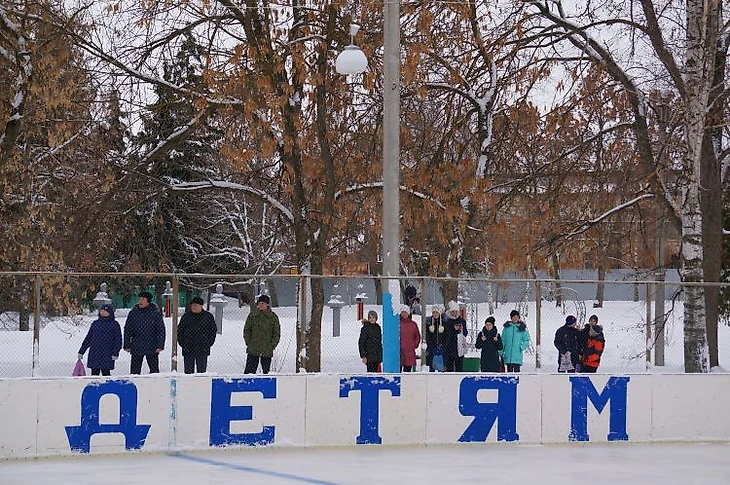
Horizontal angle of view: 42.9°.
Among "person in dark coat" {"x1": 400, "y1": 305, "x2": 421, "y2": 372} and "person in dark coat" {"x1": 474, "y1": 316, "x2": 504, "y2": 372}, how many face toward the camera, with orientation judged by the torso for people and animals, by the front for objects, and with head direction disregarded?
2

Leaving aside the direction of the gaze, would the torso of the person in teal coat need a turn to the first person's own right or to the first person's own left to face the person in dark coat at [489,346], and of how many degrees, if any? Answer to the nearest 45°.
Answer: approximately 45° to the first person's own right

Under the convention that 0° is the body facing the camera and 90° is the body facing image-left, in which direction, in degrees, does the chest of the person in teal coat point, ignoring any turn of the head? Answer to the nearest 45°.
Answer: approximately 0°

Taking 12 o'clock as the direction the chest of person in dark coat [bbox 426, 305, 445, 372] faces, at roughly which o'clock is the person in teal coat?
The person in teal coat is roughly at 9 o'clock from the person in dark coat.

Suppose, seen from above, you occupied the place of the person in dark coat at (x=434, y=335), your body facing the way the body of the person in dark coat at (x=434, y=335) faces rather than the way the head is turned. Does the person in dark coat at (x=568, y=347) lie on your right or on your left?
on your left
